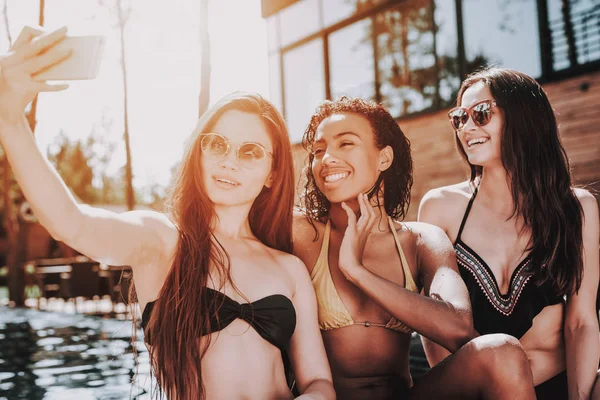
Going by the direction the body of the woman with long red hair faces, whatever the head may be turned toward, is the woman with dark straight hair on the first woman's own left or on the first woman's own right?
on the first woman's own left

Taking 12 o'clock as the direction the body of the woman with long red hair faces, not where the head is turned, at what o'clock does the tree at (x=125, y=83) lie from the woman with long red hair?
The tree is roughly at 6 o'clock from the woman with long red hair.

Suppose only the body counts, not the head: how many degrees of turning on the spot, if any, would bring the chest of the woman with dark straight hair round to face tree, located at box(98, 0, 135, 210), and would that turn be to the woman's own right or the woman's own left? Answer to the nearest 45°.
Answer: approximately 90° to the woman's own right

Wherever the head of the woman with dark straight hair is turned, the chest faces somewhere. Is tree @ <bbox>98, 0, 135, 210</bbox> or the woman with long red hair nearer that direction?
the woman with long red hair

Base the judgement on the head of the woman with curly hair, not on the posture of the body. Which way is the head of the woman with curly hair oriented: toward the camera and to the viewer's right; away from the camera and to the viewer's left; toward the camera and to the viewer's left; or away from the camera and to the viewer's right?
toward the camera and to the viewer's left

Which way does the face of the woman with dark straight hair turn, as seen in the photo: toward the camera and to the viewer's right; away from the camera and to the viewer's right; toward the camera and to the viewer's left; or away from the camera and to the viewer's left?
toward the camera and to the viewer's left

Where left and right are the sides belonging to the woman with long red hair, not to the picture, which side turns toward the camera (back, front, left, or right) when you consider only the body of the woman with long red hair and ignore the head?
front

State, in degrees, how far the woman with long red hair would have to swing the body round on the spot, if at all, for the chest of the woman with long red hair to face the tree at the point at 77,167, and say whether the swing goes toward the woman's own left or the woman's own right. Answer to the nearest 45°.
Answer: approximately 180°

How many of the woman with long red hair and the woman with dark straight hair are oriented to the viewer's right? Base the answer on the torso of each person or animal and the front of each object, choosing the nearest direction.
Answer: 0
